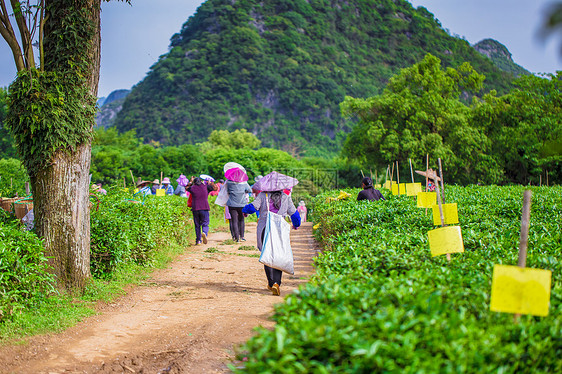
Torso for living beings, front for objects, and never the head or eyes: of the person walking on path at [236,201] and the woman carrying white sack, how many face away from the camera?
2

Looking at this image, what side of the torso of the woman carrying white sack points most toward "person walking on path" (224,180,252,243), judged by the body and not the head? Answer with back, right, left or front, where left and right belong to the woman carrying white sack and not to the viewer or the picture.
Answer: front

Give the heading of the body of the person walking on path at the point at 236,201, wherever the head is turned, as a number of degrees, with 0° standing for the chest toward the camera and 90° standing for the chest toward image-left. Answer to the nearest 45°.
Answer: approximately 180°

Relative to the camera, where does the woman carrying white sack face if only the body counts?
away from the camera

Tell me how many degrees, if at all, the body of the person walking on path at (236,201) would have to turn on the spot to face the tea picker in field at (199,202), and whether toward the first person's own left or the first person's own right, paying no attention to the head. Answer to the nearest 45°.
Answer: approximately 90° to the first person's own left

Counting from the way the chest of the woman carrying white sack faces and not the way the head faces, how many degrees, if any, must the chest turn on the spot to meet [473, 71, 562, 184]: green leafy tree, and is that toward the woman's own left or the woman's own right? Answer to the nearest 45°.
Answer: approximately 45° to the woman's own right

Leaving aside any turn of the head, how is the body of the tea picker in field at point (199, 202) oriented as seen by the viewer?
away from the camera

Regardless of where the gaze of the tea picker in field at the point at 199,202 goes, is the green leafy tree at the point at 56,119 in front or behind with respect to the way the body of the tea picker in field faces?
behind

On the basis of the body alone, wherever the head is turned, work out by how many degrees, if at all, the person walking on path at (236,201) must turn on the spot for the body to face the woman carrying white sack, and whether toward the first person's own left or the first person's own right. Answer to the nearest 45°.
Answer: approximately 180°

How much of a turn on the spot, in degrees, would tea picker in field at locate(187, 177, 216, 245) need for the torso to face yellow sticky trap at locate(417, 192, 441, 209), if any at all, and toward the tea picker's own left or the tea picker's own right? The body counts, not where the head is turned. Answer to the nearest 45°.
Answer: approximately 135° to the tea picker's own right

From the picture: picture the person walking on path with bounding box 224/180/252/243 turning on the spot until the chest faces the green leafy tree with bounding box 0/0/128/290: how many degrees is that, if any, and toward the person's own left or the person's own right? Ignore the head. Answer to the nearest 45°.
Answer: approximately 180°
